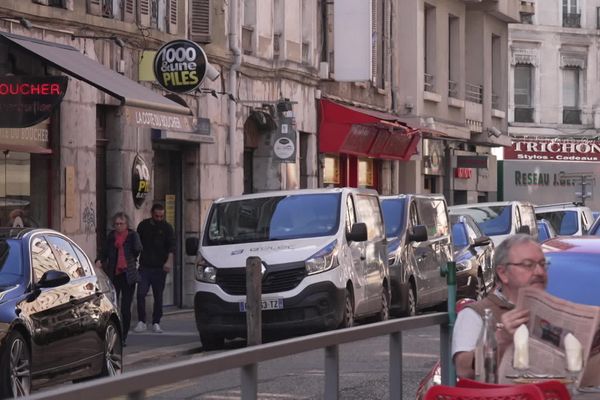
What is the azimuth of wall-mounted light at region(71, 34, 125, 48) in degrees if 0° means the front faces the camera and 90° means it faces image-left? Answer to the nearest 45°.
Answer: approximately 270°

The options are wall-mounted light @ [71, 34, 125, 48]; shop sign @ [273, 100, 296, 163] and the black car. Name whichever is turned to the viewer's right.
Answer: the wall-mounted light

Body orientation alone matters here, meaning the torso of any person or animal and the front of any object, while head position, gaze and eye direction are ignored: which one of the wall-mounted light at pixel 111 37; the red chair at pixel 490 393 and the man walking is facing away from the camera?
the red chair

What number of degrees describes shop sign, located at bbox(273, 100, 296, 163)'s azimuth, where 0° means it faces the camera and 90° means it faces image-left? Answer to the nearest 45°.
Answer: approximately 0°

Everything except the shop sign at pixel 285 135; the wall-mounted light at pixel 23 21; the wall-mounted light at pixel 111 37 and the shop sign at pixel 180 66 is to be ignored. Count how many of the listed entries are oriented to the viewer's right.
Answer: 2

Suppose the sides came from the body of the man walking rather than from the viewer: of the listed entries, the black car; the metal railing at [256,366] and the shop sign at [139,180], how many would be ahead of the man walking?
2

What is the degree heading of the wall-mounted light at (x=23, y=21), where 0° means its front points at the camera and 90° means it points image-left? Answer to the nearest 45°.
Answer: approximately 270°

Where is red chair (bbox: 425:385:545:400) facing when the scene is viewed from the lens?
facing away from the viewer

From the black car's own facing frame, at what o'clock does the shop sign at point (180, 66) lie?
The shop sign is roughly at 5 o'clock from the black car.

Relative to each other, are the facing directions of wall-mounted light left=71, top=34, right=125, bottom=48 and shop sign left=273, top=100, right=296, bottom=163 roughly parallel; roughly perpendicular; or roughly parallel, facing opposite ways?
roughly perpendicular

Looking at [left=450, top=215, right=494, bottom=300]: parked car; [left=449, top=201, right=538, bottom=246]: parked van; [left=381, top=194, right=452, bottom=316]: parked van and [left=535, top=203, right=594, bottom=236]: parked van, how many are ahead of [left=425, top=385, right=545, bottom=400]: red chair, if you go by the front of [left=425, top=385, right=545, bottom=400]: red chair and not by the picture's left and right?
4
